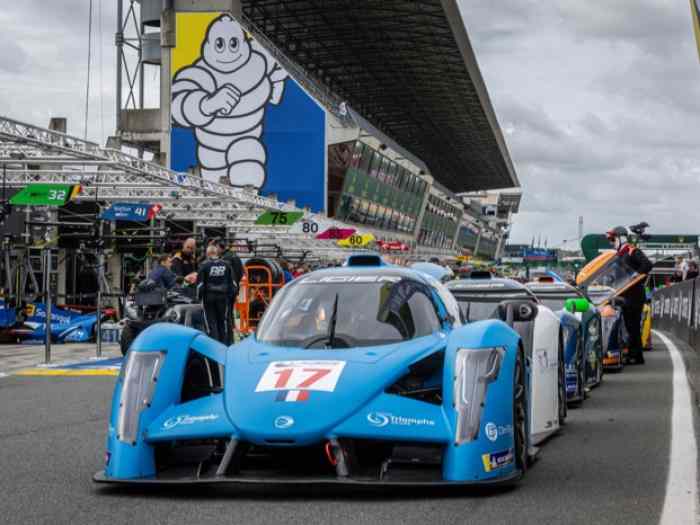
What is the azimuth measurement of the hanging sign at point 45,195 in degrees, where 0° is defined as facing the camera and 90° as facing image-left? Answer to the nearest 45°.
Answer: approximately 0°

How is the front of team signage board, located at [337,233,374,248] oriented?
toward the camera

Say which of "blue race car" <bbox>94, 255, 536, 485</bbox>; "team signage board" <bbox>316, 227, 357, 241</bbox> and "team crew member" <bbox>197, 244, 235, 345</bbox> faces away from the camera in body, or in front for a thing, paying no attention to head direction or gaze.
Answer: the team crew member

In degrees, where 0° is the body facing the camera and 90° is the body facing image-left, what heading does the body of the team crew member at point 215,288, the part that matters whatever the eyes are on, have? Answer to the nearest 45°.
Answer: approximately 180°

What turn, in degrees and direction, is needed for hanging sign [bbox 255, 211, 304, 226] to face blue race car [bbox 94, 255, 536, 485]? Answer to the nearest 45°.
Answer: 0° — it already faces it

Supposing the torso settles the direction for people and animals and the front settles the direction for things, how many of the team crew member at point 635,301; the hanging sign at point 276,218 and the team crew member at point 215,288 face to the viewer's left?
1

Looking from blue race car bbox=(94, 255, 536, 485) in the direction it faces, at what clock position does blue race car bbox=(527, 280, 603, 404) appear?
blue race car bbox=(527, 280, 603, 404) is roughly at 7 o'clock from blue race car bbox=(94, 255, 536, 485).

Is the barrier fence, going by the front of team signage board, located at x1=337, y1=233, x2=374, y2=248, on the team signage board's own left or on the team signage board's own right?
on the team signage board's own left

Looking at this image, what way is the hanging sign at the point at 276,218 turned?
toward the camera

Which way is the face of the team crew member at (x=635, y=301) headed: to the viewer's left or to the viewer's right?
to the viewer's left

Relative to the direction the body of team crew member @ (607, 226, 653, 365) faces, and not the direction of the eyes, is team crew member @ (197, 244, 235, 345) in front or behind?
in front

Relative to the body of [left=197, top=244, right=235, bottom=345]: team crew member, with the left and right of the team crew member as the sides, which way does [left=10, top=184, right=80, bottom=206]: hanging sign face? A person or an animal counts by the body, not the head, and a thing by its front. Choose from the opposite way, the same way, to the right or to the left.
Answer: the opposite way
